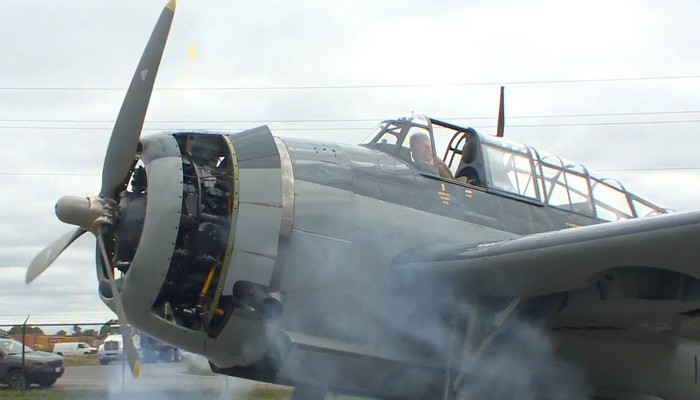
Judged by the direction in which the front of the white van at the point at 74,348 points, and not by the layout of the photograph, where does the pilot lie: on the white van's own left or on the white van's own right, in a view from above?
on the white van's own right

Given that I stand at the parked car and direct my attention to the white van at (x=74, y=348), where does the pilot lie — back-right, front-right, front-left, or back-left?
back-right

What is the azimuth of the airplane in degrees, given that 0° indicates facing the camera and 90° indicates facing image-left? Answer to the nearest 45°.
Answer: approximately 45°

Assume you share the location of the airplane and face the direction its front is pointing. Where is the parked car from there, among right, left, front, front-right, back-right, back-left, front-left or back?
right

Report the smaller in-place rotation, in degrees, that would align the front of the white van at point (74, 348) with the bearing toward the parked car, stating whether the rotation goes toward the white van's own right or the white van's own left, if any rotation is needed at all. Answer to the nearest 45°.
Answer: approximately 90° to the white van's own right

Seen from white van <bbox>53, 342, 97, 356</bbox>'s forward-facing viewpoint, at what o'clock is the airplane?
The airplane is roughly at 3 o'clock from the white van.

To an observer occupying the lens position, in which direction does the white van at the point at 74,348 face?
facing to the right of the viewer

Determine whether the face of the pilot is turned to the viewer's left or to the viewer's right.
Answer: to the viewer's left

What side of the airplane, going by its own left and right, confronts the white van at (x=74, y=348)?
right
